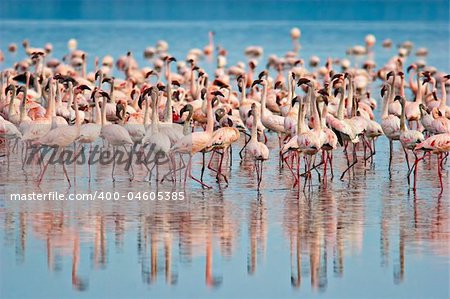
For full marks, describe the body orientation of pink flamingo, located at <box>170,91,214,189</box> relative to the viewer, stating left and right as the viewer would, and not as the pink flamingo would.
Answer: facing to the right of the viewer

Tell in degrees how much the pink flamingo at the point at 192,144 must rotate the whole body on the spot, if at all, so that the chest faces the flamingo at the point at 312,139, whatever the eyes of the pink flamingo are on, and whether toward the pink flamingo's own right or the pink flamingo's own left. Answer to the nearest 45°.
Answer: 0° — it already faces it

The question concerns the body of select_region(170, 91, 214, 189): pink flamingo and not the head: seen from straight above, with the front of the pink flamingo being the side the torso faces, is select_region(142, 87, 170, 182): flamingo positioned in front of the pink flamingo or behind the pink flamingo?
behind

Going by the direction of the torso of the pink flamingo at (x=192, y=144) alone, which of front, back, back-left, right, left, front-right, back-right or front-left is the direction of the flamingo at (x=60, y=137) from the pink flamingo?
back

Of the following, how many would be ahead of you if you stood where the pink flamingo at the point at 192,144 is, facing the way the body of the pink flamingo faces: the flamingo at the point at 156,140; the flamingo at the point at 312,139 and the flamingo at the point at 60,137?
1
